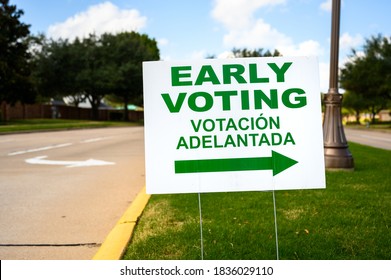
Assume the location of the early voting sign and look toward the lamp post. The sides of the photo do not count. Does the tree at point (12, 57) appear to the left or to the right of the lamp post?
left

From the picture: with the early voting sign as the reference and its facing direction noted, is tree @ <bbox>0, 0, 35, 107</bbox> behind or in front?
behind

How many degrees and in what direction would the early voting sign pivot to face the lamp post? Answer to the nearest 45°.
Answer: approximately 180°

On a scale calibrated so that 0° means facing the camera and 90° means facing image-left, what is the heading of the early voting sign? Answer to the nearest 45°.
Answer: approximately 0°
